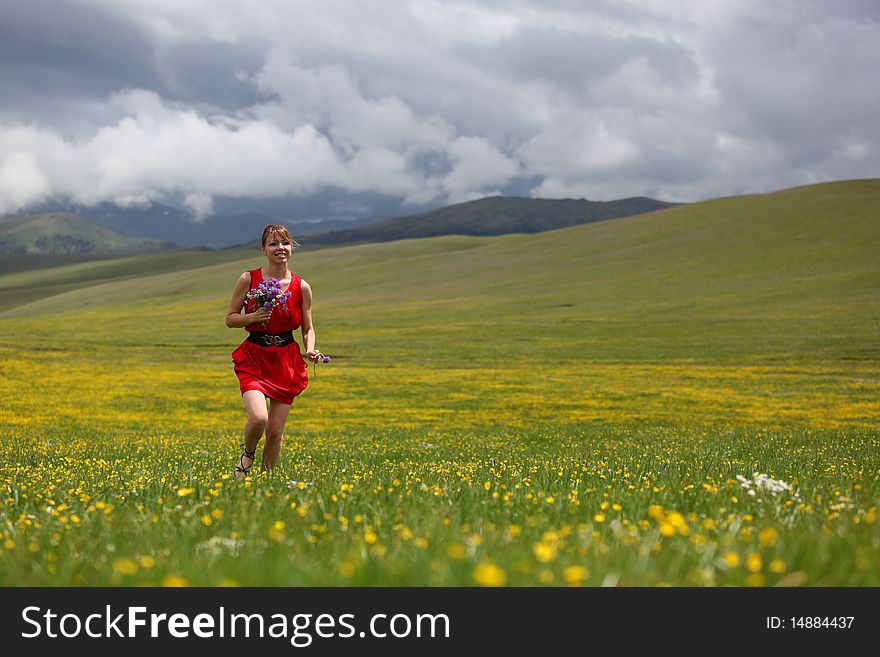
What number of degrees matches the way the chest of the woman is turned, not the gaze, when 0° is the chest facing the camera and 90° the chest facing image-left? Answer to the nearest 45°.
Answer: approximately 0°
